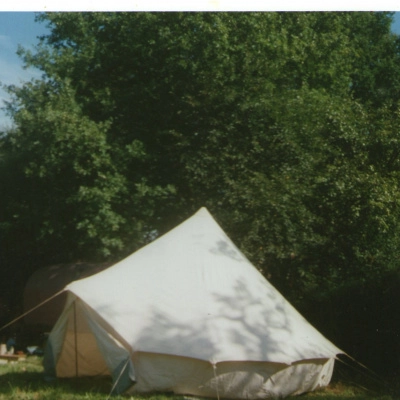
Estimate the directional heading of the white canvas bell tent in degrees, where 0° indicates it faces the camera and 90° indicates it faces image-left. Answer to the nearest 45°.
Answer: approximately 45°
